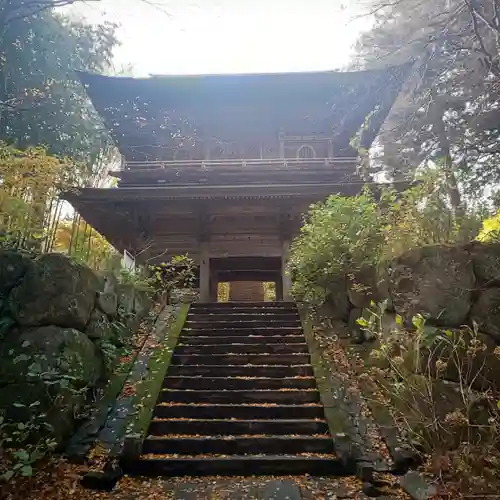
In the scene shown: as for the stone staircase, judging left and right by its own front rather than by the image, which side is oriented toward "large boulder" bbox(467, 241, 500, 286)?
left

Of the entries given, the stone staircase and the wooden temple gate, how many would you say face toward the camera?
2

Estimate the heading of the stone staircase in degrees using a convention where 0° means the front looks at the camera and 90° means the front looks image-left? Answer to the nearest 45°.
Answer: approximately 0°

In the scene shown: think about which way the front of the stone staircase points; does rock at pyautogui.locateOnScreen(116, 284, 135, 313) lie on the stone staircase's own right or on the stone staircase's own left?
on the stone staircase's own right

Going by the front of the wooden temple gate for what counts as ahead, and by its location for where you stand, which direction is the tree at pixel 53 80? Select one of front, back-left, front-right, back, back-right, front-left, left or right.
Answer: right
